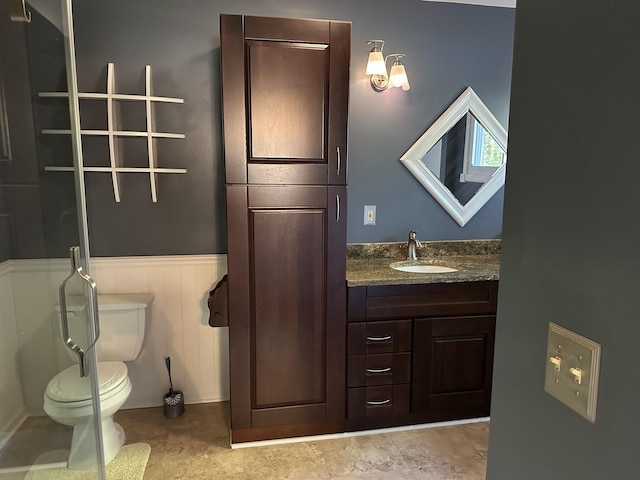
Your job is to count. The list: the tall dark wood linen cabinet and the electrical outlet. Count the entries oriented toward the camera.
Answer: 2

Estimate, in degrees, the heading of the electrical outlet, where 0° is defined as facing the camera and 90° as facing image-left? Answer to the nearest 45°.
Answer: approximately 0°

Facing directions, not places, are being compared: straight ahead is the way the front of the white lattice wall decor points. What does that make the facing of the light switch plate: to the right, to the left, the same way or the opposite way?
to the right

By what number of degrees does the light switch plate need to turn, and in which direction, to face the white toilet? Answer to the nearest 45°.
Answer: approximately 45° to its right

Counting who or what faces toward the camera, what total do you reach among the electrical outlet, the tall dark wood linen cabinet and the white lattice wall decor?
3

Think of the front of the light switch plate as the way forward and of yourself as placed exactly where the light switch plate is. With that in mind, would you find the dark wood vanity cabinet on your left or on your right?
on your right

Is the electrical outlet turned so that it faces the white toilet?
no

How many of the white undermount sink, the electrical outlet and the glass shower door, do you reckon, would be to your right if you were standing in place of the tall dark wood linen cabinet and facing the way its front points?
1

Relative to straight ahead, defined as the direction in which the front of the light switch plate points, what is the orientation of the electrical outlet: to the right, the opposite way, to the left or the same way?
to the left

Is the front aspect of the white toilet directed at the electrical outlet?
no

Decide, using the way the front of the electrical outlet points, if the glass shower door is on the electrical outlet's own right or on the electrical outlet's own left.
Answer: on the electrical outlet's own right

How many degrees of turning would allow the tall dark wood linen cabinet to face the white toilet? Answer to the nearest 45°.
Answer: approximately 90° to its right

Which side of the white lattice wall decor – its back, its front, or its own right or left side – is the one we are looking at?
front

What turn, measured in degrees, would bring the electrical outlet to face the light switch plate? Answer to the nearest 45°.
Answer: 0° — it already faces it

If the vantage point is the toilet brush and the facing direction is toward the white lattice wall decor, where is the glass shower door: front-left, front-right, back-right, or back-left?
front-left

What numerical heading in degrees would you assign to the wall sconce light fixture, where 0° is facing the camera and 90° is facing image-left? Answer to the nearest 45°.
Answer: approximately 315°

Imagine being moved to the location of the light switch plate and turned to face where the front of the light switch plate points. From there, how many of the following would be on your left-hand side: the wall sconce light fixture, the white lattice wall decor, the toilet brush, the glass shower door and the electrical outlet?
0

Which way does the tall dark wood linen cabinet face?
toward the camera
